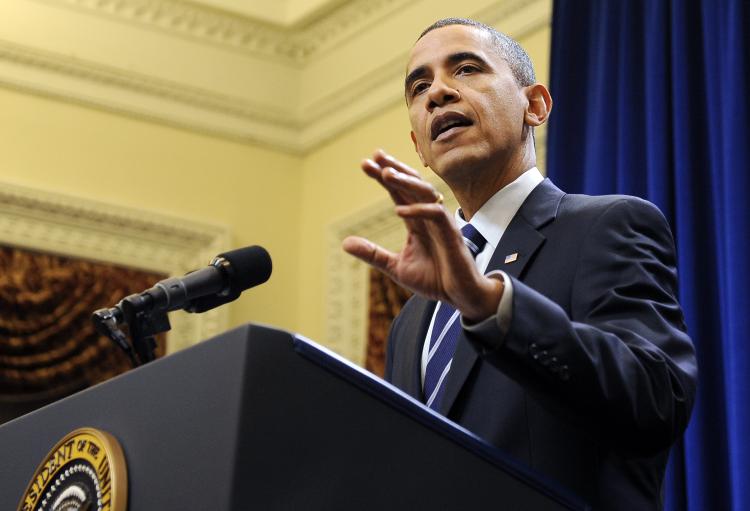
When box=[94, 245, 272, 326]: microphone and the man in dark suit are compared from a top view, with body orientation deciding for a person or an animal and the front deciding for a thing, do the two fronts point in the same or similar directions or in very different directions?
very different directions

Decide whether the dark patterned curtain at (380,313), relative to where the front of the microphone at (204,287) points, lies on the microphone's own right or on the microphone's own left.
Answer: on the microphone's own left

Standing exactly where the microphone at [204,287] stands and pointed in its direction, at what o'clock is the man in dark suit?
The man in dark suit is roughly at 1 o'clock from the microphone.

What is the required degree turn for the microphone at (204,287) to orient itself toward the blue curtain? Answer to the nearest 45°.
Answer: approximately 45° to its left

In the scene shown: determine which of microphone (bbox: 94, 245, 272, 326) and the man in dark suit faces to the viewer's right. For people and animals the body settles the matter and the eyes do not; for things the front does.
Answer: the microphone

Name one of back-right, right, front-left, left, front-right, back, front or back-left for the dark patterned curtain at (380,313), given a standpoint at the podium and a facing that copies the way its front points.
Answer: back-right

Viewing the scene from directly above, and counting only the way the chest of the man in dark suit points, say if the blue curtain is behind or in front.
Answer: behind

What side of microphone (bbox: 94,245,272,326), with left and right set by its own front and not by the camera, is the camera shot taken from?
right

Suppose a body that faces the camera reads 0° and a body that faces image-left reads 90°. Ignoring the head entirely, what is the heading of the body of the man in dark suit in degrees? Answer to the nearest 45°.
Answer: approximately 45°
